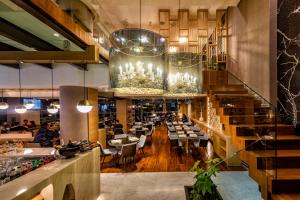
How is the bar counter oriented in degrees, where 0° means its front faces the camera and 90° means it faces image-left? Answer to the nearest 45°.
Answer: approximately 315°

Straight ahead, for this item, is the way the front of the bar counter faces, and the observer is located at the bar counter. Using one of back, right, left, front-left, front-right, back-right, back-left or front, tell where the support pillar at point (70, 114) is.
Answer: back-left

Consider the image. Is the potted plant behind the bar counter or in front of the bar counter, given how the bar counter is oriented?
in front

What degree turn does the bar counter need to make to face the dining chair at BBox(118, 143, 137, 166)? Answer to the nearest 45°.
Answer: approximately 90° to its left

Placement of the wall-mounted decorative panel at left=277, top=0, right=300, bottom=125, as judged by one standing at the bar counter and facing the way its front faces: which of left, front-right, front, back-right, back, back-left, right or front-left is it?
front-left

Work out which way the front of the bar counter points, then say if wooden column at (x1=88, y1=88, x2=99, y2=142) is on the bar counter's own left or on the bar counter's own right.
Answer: on the bar counter's own left
